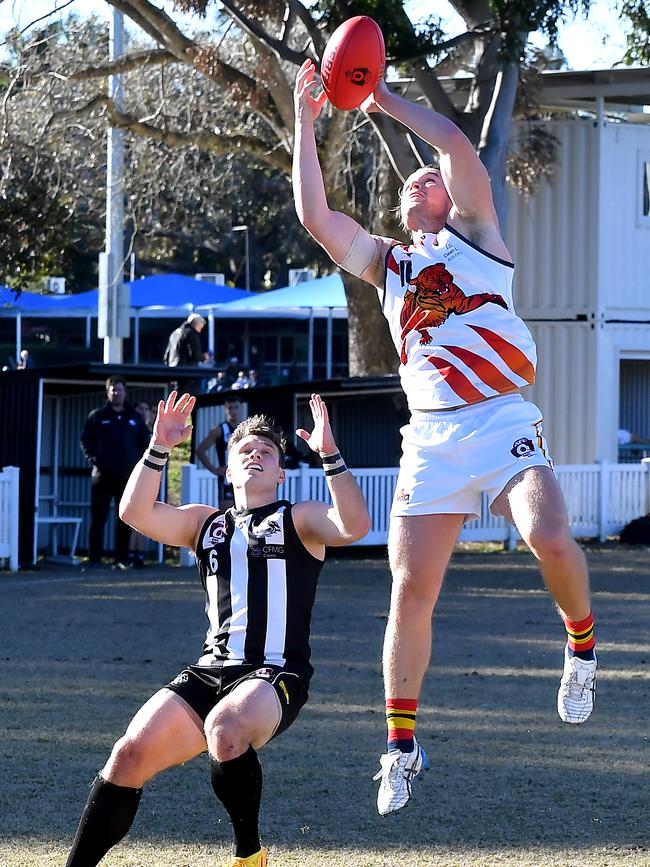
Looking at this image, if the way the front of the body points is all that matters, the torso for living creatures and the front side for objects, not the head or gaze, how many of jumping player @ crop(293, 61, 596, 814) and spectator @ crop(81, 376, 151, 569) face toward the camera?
2

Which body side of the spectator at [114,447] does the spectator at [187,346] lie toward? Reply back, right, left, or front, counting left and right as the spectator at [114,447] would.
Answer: back

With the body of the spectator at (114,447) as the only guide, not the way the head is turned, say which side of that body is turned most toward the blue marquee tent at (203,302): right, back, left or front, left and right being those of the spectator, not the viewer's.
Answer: back

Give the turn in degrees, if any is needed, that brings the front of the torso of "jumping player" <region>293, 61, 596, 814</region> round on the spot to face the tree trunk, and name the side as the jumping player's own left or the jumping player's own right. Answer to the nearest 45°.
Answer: approximately 180°

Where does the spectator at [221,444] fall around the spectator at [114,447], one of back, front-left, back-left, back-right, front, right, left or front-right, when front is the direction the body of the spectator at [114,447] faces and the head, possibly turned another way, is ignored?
left

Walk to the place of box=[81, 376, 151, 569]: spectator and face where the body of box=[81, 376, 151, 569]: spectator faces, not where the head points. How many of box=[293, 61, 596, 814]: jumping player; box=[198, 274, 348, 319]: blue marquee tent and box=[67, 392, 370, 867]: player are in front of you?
2

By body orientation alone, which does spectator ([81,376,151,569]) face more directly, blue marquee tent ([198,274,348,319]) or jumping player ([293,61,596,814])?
the jumping player

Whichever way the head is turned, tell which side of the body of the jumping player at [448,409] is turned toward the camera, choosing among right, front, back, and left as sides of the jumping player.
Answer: front

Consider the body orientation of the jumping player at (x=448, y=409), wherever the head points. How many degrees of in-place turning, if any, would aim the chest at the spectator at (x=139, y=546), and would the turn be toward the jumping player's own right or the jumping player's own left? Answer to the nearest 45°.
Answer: approximately 180°

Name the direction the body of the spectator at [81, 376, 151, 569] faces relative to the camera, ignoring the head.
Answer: toward the camera

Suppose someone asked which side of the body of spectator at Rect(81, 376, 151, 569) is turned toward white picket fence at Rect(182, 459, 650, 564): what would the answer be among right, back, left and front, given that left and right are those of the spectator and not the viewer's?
left

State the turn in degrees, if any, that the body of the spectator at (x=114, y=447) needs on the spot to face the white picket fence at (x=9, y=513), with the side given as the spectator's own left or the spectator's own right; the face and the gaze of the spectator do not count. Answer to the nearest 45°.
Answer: approximately 90° to the spectator's own right
